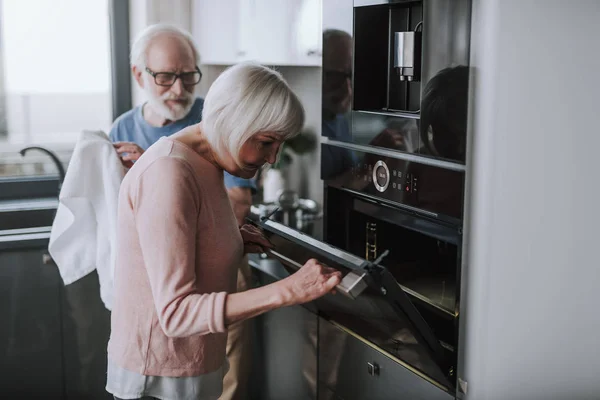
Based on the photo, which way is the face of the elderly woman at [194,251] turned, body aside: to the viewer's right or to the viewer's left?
to the viewer's right

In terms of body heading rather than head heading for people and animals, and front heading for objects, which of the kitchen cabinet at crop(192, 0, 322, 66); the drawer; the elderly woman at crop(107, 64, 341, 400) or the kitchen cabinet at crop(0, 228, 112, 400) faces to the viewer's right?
the elderly woman

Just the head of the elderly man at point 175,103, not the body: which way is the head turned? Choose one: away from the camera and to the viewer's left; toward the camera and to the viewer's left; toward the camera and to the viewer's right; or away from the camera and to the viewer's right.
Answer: toward the camera and to the viewer's right

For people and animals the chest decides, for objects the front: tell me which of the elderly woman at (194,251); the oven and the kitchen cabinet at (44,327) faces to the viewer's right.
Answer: the elderly woman

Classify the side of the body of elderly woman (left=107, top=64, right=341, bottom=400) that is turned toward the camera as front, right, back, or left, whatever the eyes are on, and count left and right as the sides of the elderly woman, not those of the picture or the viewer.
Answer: right

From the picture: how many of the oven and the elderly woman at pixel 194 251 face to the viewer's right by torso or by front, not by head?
1

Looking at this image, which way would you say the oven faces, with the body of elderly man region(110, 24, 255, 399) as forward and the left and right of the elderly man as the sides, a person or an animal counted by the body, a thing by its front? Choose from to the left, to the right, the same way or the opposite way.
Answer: to the right

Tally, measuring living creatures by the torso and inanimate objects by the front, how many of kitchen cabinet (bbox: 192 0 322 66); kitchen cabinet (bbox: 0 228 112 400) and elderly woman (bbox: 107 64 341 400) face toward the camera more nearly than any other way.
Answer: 2
